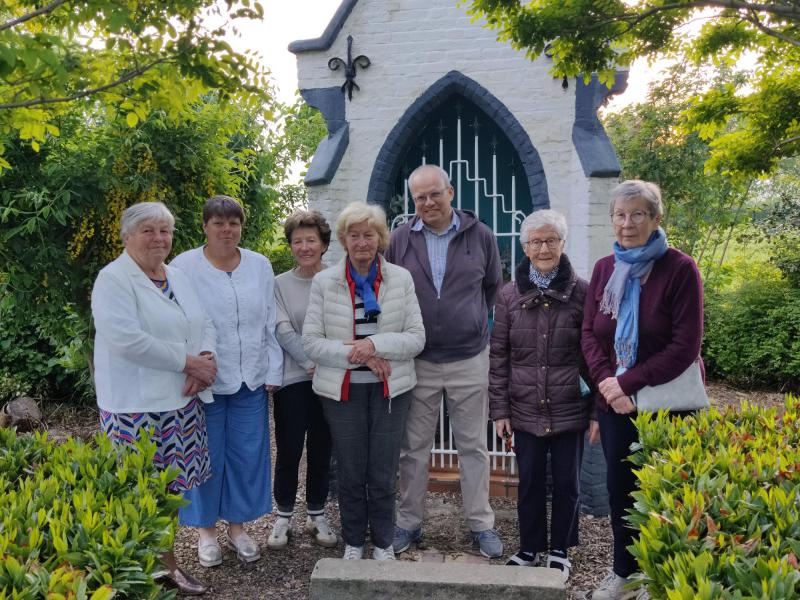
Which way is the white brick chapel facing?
toward the camera

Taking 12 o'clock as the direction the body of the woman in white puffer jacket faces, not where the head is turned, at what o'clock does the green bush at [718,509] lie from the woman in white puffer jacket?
The green bush is roughly at 11 o'clock from the woman in white puffer jacket.

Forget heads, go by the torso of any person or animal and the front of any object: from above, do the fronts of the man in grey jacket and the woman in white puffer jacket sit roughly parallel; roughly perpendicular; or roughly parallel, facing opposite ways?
roughly parallel

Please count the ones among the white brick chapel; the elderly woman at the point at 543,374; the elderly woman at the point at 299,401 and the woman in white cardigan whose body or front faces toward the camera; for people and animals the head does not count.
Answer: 4

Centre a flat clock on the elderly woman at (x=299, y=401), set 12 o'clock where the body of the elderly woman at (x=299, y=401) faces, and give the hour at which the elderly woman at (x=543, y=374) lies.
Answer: the elderly woman at (x=543, y=374) is roughly at 10 o'clock from the elderly woman at (x=299, y=401).

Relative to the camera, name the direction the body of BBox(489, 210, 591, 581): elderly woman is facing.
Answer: toward the camera

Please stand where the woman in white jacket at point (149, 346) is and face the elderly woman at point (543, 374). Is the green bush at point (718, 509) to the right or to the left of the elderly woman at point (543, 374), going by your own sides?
right

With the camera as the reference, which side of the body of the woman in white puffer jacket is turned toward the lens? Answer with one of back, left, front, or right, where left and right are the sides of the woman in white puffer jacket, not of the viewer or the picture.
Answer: front

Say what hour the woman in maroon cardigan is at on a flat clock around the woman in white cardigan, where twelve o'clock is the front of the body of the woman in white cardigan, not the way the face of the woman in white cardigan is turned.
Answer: The woman in maroon cardigan is roughly at 10 o'clock from the woman in white cardigan.

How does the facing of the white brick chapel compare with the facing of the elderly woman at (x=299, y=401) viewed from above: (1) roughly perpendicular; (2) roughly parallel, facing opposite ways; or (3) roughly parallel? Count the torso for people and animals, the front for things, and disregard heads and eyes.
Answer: roughly parallel
